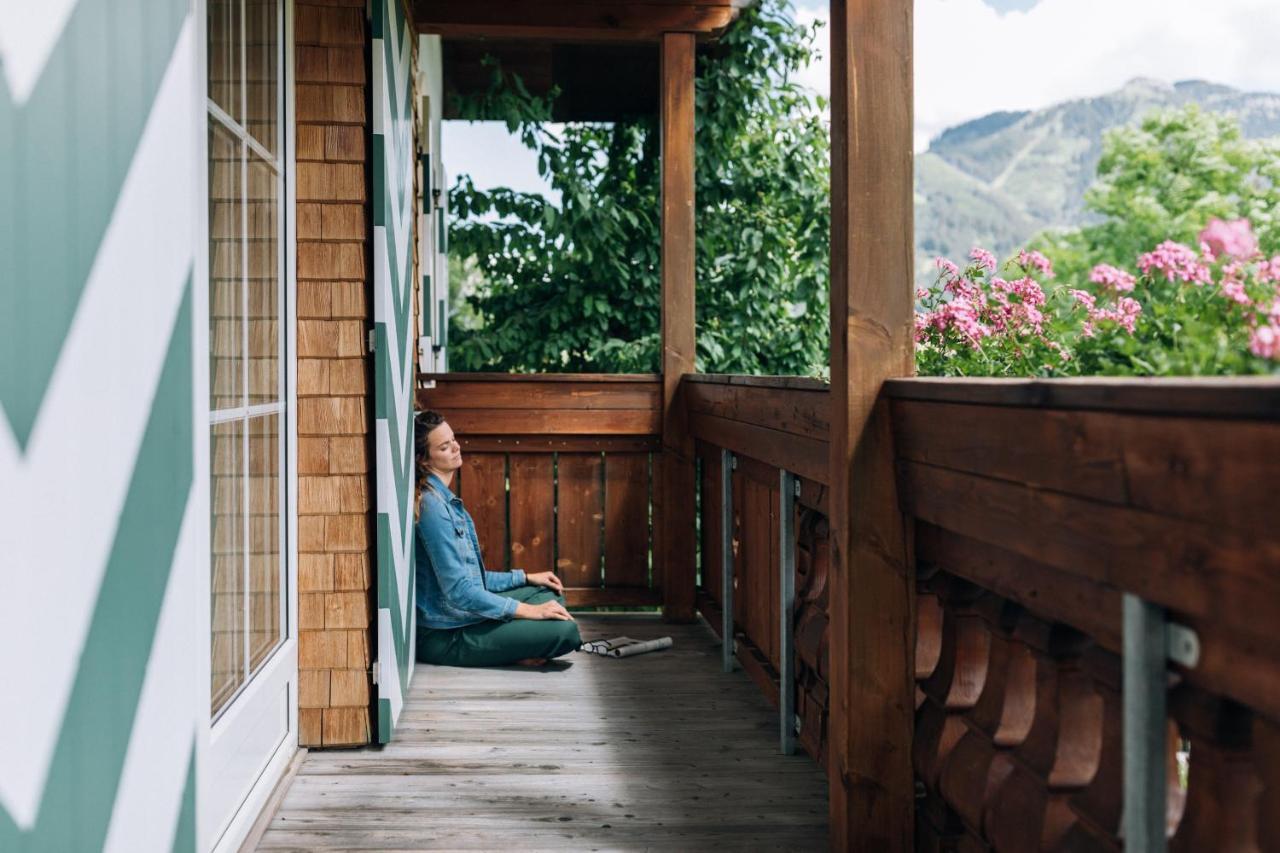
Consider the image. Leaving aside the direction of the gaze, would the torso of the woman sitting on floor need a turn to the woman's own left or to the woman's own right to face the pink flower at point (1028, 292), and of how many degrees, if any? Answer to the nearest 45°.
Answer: approximately 45° to the woman's own right

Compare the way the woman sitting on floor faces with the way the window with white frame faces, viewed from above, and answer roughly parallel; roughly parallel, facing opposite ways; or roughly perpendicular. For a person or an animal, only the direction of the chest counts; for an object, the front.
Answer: roughly parallel

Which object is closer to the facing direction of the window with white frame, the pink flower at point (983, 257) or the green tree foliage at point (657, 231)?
the pink flower

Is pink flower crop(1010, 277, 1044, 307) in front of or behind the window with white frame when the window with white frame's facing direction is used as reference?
in front

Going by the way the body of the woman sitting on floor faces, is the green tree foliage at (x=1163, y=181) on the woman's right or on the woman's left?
on the woman's left

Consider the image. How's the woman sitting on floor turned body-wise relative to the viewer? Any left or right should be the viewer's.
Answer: facing to the right of the viewer

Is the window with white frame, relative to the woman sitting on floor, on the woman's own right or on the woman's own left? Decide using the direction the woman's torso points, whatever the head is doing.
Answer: on the woman's own right

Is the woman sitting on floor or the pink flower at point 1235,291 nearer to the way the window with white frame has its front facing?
the pink flower

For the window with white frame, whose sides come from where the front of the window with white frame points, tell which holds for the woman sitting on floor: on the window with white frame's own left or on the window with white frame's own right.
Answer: on the window with white frame's own left

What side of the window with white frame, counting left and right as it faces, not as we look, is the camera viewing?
right
